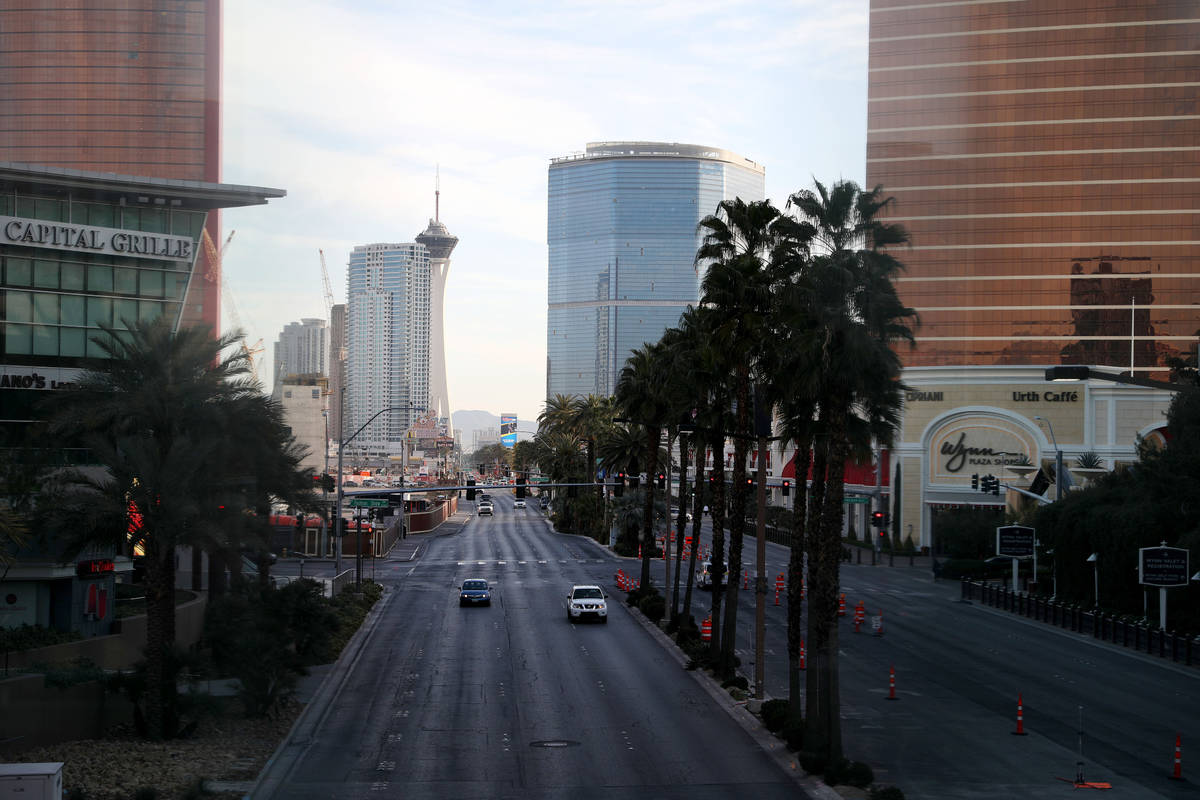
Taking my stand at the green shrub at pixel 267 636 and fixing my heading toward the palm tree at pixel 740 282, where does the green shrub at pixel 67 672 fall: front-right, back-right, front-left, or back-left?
back-right

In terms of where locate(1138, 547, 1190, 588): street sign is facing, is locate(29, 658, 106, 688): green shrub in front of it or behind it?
in front

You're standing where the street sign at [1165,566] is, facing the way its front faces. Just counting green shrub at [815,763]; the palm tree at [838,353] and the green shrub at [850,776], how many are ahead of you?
3

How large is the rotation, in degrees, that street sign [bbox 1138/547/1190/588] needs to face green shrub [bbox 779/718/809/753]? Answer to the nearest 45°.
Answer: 0° — it already faces it

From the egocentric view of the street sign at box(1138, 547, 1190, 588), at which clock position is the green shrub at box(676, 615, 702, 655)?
The green shrub is roughly at 2 o'clock from the street sign.

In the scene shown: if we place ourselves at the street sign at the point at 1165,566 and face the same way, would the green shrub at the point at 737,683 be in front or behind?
in front

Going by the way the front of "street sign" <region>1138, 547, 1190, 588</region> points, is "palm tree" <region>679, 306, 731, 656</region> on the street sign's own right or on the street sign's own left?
on the street sign's own right

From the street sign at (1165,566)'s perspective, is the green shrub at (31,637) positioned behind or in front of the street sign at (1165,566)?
in front

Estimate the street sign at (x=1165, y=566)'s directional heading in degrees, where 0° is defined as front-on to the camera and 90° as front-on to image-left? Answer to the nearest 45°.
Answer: approximately 0°
